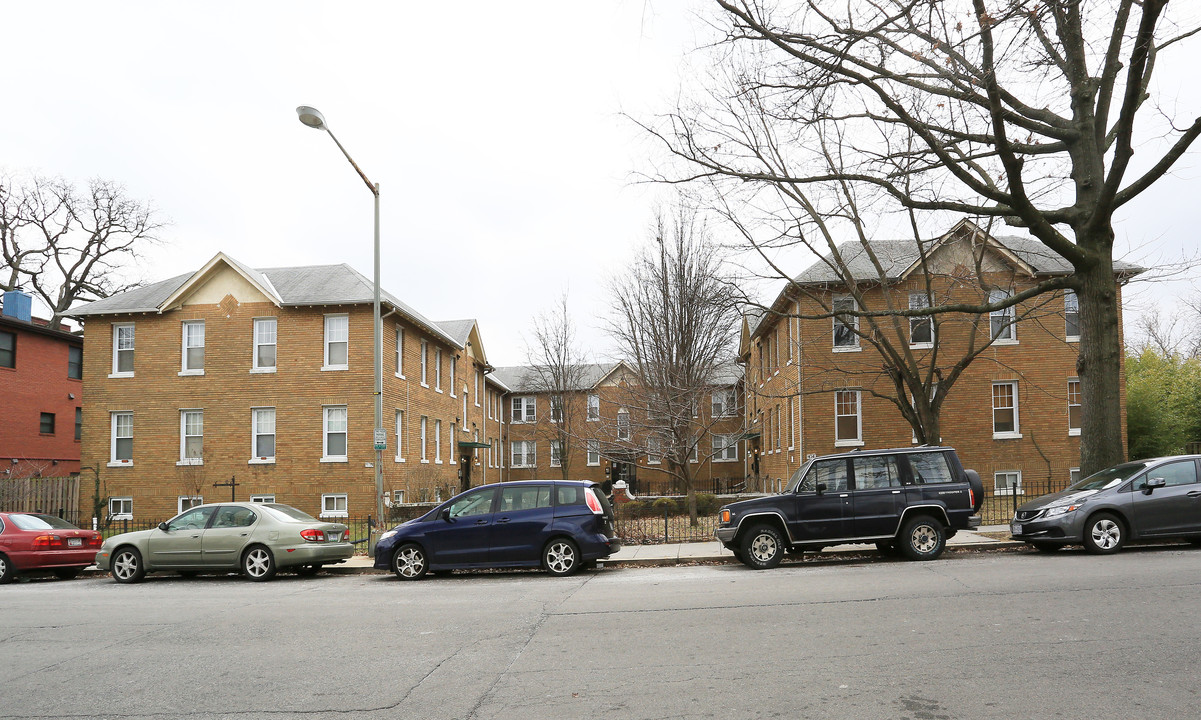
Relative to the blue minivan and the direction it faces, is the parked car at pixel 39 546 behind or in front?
in front

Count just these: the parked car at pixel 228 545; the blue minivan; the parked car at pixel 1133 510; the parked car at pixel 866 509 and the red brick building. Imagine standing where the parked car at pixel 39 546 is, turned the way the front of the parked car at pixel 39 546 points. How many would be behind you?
4

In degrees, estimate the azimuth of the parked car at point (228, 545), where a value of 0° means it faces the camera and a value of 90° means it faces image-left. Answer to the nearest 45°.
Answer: approximately 135°

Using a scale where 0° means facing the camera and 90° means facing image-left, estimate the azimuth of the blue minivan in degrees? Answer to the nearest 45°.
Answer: approximately 90°

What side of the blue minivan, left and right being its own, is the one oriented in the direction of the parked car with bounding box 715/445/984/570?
back

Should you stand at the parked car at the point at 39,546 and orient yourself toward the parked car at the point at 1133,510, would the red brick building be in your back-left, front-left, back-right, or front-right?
back-left

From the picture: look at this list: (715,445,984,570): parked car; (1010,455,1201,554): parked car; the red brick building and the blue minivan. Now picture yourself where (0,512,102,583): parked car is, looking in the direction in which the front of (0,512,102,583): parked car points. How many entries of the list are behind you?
3

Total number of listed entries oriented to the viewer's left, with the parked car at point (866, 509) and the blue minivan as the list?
2

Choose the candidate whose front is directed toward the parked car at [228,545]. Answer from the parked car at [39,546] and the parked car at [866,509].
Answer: the parked car at [866,509]

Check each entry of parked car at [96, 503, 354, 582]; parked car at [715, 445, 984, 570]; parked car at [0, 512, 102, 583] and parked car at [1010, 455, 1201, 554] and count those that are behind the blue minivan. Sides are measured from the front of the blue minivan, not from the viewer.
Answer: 2

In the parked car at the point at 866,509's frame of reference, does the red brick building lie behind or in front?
in front

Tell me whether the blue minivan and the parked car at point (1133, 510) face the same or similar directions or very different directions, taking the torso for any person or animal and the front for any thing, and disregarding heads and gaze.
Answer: same or similar directions

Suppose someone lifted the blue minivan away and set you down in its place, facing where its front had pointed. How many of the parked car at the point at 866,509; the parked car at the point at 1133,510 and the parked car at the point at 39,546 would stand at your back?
2

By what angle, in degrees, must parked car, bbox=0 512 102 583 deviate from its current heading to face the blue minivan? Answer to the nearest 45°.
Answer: approximately 180°

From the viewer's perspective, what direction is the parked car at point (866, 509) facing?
to the viewer's left
